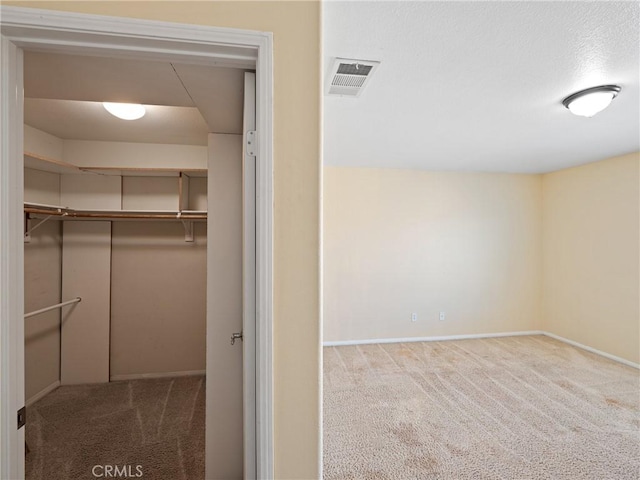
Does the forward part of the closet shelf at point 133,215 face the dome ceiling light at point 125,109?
yes

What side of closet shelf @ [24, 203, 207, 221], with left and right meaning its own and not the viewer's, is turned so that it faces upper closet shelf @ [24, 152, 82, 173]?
right

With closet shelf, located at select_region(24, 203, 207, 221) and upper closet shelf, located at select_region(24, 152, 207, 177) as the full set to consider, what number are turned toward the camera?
2

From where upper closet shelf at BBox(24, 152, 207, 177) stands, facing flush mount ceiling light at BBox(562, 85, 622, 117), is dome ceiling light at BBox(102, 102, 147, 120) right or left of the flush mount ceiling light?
right

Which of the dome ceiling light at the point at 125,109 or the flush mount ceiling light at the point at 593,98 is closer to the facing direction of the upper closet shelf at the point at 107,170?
the dome ceiling light

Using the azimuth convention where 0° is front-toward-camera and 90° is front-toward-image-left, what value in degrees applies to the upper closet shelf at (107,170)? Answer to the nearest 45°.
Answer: approximately 0°
